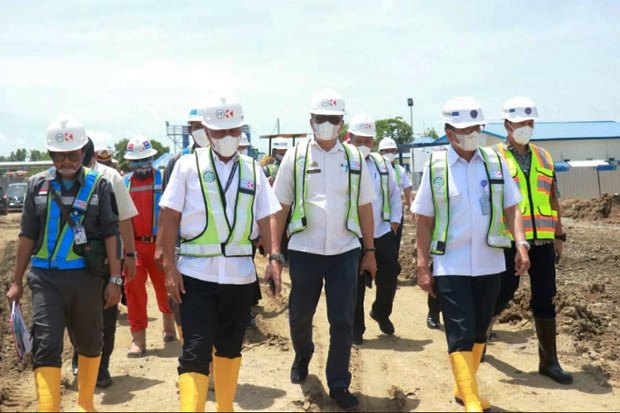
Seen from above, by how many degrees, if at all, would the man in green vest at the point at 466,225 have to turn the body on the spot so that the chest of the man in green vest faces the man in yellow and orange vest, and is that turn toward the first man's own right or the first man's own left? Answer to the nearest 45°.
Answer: approximately 135° to the first man's own left

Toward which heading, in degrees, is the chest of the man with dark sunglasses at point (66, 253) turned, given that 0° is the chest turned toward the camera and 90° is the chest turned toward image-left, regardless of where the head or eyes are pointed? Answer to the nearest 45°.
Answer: approximately 0°

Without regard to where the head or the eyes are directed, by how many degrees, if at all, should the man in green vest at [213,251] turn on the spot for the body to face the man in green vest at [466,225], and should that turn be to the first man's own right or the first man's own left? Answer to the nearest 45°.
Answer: approximately 90° to the first man's own left

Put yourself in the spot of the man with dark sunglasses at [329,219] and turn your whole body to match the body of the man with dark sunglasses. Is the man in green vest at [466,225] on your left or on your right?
on your left

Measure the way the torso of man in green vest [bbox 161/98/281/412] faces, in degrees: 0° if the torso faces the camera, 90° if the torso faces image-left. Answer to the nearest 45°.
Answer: approximately 0°

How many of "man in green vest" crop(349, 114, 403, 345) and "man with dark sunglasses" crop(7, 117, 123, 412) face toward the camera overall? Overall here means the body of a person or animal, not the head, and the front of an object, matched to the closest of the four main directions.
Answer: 2
